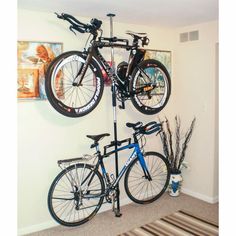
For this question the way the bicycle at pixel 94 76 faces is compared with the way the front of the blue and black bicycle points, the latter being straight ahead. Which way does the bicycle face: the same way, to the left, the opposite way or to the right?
the opposite way

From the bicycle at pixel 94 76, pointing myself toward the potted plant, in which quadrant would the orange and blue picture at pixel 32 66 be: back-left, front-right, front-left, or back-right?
back-left

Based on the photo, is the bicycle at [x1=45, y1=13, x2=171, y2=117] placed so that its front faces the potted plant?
no

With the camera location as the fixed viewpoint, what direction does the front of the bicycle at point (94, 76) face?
facing the viewer and to the left of the viewer

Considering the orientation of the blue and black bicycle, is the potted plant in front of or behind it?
in front

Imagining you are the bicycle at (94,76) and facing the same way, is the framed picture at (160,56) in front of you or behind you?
behind

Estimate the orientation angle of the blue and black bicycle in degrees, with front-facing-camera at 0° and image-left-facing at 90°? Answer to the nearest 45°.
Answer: approximately 225°

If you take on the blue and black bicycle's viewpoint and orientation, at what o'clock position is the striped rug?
The striped rug is roughly at 2 o'clock from the blue and black bicycle.
